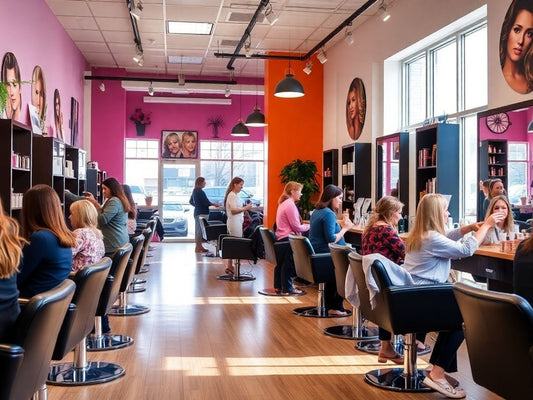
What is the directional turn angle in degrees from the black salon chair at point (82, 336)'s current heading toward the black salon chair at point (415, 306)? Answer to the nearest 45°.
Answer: approximately 135° to its right

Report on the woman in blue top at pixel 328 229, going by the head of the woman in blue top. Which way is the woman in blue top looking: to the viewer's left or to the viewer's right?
to the viewer's right

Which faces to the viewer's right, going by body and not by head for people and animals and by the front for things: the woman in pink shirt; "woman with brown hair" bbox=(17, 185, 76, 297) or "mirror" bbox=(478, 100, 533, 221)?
the woman in pink shirt

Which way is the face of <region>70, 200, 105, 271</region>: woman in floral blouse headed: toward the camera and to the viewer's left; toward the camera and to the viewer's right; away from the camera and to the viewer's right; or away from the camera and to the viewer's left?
away from the camera and to the viewer's left

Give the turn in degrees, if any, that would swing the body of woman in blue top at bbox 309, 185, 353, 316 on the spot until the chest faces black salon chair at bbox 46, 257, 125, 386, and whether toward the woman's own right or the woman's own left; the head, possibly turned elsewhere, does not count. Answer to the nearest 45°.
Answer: approximately 135° to the woman's own right

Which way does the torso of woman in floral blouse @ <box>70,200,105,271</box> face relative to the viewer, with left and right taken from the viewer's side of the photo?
facing away from the viewer and to the left of the viewer

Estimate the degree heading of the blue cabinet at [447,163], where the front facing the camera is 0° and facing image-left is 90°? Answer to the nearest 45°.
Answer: approximately 45°

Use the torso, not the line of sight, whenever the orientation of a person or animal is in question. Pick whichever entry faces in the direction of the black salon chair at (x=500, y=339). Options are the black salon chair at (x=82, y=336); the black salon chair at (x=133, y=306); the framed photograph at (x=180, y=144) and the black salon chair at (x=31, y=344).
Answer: the framed photograph

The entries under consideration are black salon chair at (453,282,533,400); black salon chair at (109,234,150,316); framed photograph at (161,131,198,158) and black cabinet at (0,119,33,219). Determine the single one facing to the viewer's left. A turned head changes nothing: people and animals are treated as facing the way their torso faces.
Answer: black salon chair at (109,234,150,316)

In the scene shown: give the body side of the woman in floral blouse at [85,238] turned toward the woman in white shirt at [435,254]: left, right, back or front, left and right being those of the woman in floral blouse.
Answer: back
